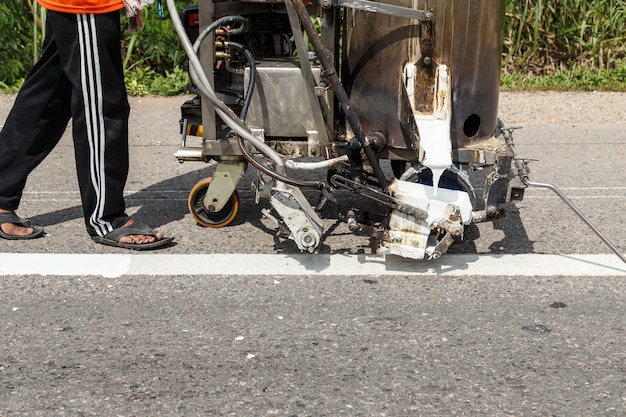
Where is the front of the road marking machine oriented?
to the viewer's right
